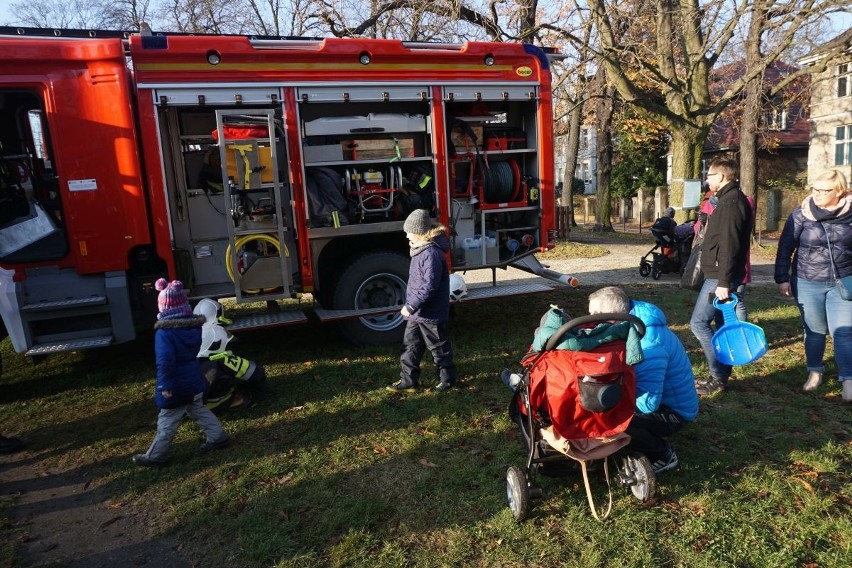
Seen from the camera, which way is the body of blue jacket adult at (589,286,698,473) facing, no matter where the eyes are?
to the viewer's left

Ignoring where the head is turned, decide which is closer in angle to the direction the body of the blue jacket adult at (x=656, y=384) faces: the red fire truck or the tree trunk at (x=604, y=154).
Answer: the red fire truck

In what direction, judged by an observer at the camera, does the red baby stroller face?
facing away from the viewer and to the left of the viewer

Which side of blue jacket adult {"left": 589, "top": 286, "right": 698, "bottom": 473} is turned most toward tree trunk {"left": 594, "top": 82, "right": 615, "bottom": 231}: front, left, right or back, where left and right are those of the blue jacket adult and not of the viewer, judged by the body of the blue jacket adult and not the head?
right

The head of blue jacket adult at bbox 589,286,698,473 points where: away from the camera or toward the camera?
away from the camera

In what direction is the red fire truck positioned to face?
to the viewer's left

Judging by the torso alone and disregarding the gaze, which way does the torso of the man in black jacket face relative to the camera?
to the viewer's left

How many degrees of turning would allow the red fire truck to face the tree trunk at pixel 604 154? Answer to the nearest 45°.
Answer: approximately 135° to its right

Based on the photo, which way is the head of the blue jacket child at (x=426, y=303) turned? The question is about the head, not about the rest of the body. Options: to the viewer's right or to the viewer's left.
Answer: to the viewer's left

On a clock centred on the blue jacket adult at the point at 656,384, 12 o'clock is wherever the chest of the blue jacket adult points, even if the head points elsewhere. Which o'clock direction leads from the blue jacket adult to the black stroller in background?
The black stroller in background is roughly at 3 o'clock from the blue jacket adult.

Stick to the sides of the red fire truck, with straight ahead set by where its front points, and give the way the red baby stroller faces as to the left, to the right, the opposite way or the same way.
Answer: to the right

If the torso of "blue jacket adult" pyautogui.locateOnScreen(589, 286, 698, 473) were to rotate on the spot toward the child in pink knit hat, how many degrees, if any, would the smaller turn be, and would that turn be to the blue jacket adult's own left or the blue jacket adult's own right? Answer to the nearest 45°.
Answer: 0° — they already face them
